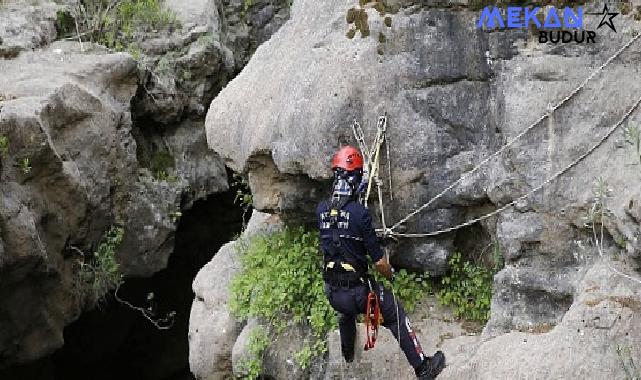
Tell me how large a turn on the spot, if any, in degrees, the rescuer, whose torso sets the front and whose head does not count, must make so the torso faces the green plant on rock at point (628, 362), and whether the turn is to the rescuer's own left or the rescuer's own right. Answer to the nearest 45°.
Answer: approximately 90° to the rescuer's own right

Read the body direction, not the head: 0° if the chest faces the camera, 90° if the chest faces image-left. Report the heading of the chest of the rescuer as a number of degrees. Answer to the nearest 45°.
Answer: approximately 225°

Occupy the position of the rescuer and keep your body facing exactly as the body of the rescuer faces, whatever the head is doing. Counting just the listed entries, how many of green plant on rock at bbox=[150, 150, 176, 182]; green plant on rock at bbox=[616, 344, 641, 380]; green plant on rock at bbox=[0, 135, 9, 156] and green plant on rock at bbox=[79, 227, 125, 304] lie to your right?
1

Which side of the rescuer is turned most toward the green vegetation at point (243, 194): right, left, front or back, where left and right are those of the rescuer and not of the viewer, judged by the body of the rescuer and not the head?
left

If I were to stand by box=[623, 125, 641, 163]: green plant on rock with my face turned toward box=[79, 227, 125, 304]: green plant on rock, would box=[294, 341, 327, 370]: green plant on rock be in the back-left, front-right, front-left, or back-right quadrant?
front-left

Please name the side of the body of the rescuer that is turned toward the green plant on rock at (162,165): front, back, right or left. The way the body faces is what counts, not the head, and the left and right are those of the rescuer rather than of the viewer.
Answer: left

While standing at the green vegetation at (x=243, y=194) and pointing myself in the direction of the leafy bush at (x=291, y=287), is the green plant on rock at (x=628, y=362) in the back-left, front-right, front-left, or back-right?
front-left

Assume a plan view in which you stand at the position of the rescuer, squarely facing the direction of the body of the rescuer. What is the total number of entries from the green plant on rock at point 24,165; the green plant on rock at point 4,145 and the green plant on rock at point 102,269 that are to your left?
3

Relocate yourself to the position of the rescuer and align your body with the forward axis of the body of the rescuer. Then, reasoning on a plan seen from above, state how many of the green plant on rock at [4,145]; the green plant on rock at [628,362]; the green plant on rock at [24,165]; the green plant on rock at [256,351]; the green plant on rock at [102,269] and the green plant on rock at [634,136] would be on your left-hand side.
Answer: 4
